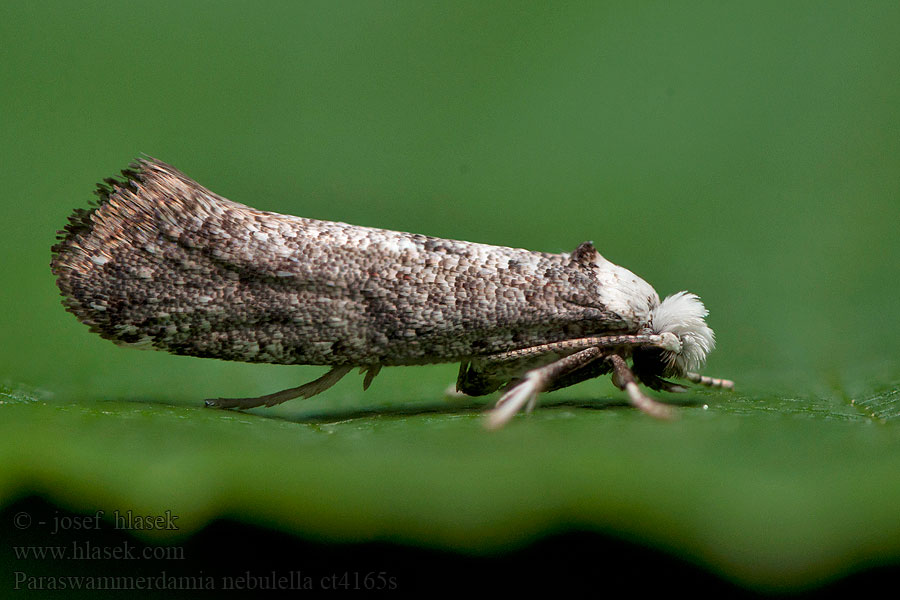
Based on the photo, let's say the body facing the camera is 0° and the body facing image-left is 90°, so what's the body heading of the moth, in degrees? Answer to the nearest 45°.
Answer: approximately 270°
